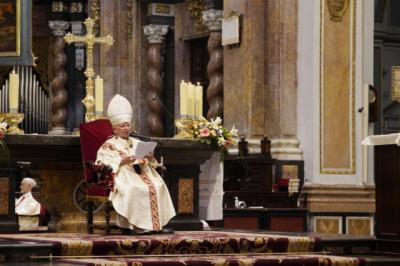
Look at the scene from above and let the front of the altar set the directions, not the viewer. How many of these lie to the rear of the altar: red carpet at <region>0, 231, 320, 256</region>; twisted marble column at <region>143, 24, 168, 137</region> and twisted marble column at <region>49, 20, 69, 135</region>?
2

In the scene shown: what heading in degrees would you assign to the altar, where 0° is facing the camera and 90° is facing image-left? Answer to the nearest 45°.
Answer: approximately 0°

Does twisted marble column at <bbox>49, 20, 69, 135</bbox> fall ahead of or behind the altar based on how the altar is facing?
behind

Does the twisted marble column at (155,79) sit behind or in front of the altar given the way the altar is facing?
behind
